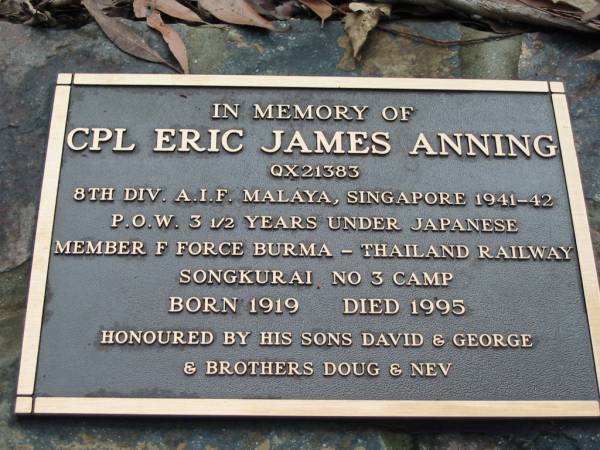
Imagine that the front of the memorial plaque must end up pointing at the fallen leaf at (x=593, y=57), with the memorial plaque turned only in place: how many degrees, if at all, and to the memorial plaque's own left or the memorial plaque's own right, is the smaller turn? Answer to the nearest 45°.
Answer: approximately 135° to the memorial plaque's own left

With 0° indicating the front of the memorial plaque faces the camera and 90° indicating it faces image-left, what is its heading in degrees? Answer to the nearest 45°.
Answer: approximately 0°

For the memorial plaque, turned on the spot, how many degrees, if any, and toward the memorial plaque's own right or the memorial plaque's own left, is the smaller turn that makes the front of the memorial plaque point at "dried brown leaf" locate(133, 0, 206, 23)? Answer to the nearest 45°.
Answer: approximately 135° to the memorial plaque's own right

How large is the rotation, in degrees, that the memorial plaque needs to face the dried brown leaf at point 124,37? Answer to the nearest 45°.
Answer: approximately 135° to its right

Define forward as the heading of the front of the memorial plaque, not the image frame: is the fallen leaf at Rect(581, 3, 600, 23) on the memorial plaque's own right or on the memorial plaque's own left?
on the memorial plaque's own left
